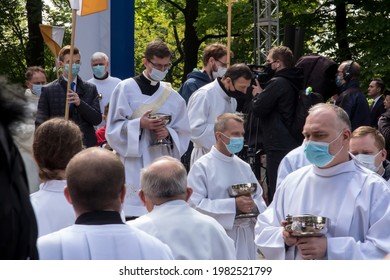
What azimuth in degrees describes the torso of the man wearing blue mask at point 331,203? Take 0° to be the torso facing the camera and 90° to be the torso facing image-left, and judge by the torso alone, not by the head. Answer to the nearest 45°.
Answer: approximately 45°

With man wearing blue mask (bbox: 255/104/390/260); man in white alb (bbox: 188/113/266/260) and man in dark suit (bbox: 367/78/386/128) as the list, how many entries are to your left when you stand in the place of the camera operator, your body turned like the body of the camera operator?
2

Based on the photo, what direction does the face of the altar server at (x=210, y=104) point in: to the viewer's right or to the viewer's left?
to the viewer's right

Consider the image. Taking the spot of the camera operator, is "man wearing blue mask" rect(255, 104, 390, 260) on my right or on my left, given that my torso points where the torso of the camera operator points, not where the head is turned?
on my left

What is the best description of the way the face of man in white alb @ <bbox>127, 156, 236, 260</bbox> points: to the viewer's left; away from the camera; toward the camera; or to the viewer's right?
away from the camera

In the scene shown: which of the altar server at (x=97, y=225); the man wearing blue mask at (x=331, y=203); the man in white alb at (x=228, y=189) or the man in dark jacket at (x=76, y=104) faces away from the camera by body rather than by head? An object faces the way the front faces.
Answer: the altar server

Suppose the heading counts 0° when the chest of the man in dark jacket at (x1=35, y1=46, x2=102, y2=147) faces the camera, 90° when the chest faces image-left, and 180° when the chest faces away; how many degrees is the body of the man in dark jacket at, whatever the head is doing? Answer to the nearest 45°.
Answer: approximately 315°

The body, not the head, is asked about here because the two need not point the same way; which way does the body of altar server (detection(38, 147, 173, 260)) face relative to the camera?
away from the camera
